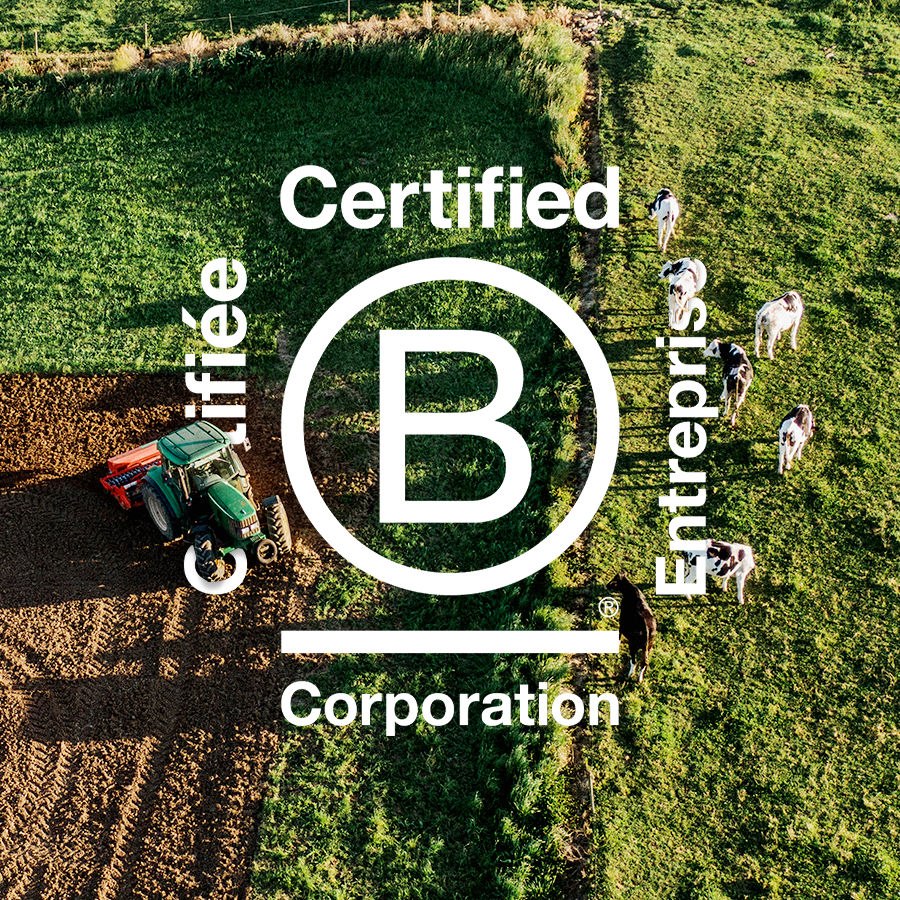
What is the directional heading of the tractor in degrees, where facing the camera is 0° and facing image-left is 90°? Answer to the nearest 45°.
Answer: approximately 315°

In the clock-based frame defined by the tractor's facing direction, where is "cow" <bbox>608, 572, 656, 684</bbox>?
The cow is roughly at 11 o'clock from the tractor.
